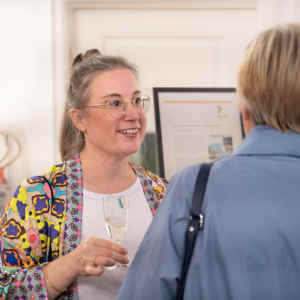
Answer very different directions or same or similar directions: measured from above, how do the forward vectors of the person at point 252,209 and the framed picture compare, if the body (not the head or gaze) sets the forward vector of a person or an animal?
very different directions

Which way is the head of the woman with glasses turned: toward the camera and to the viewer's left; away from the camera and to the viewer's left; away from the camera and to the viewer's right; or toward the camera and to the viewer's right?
toward the camera and to the viewer's right

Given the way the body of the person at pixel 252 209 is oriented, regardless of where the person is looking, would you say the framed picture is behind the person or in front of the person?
in front

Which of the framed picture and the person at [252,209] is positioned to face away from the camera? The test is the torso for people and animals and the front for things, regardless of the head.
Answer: the person

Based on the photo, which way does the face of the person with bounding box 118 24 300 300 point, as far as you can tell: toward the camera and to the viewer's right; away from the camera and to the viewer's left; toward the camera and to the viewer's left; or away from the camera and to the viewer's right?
away from the camera and to the viewer's left

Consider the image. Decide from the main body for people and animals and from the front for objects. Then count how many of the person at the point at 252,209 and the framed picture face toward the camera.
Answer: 1

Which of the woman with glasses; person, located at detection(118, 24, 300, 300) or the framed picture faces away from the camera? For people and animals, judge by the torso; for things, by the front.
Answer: the person

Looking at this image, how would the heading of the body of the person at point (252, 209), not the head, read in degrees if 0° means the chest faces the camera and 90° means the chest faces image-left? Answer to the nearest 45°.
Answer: approximately 180°
